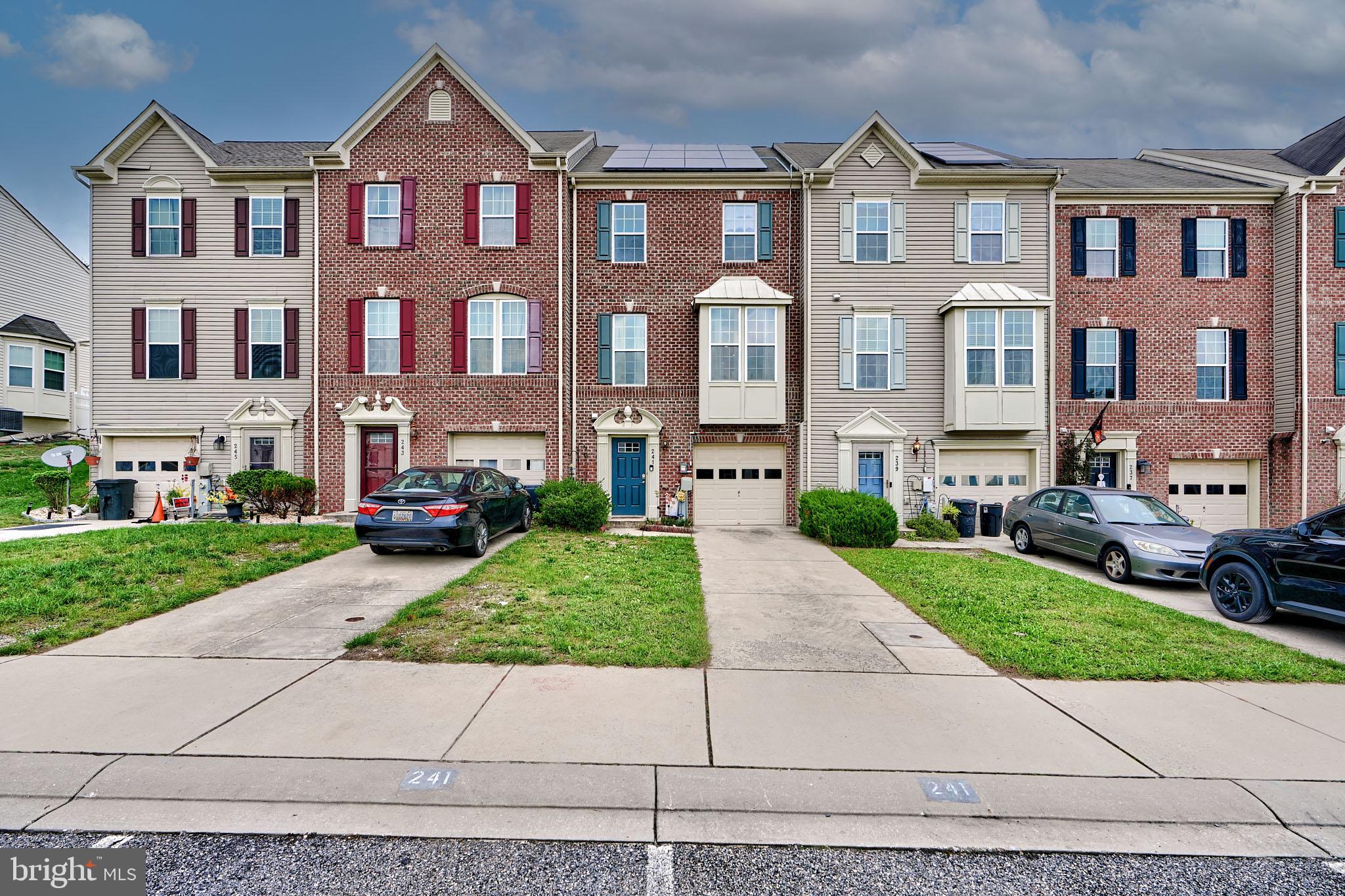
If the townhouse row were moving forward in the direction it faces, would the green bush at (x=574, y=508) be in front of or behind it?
in front

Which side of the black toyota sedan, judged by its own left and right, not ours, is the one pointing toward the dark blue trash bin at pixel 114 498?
left

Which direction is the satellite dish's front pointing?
toward the camera

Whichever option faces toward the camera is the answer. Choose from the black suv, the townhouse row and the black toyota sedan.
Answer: the townhouse row

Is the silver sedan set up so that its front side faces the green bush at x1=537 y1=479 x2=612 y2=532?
no

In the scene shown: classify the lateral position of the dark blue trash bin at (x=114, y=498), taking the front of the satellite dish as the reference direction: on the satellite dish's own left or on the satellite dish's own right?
on the satellite dish's own left

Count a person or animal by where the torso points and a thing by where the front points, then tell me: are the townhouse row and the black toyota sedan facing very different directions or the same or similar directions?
very different directions

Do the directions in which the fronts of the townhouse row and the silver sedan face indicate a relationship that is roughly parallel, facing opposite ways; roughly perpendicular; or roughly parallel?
roughly parallel

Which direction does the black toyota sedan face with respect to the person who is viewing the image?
facing away from the viewer and to the right of the viewer

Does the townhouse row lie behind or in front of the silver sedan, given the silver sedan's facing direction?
behind

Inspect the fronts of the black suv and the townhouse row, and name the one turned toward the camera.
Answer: the townhouse row
